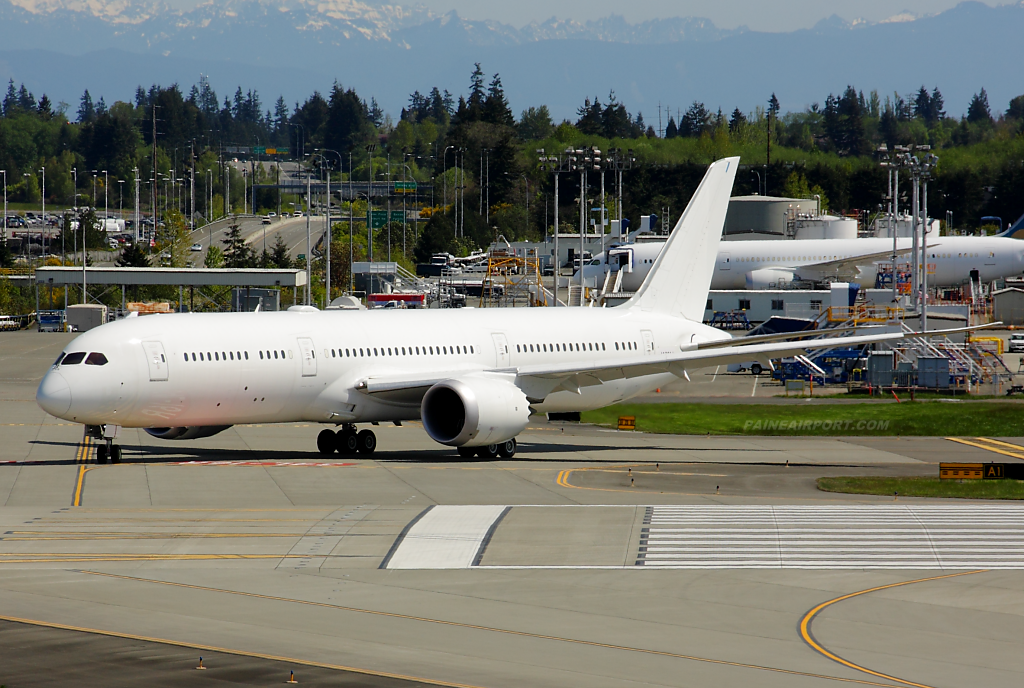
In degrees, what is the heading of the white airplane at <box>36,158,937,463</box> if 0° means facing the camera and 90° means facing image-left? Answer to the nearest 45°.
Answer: approximately 45°
